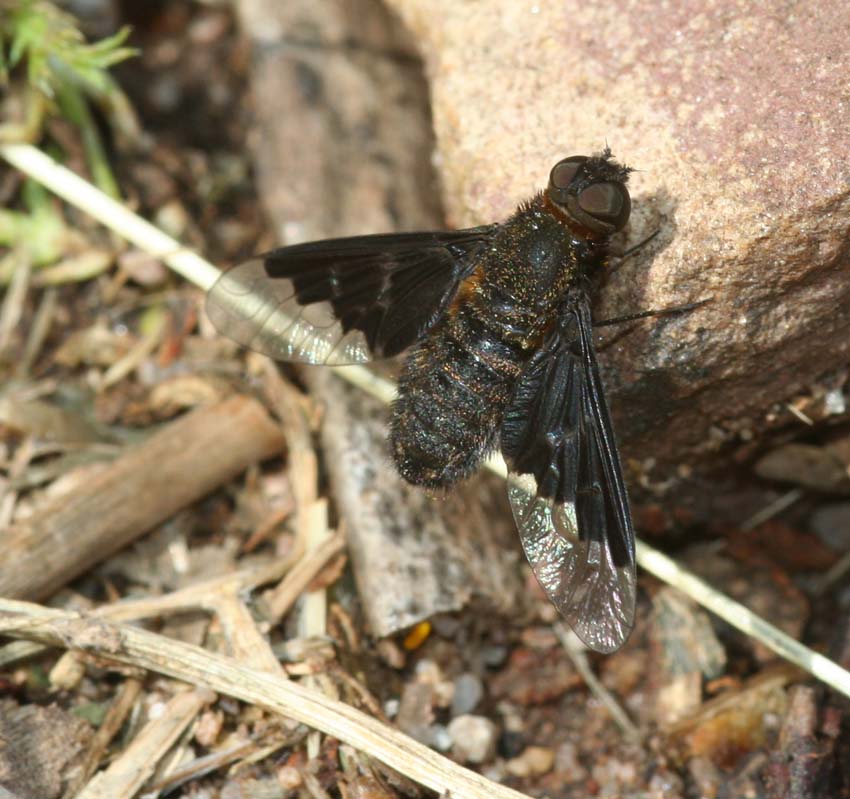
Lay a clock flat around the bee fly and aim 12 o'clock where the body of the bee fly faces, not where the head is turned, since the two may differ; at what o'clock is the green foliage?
The green foliage is roughly at 8 o'clock from the bee fly.

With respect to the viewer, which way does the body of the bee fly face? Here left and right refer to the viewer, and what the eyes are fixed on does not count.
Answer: facing away from the viewer and to the right of the viewer
